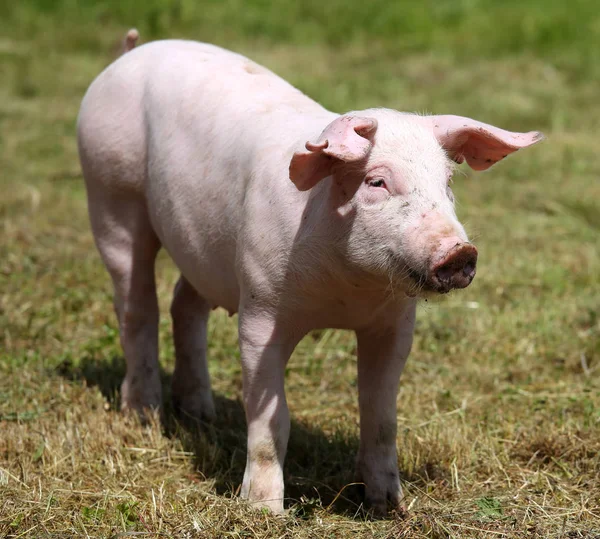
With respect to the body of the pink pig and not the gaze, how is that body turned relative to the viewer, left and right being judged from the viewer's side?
facing the viewer and to the right of the viewer
